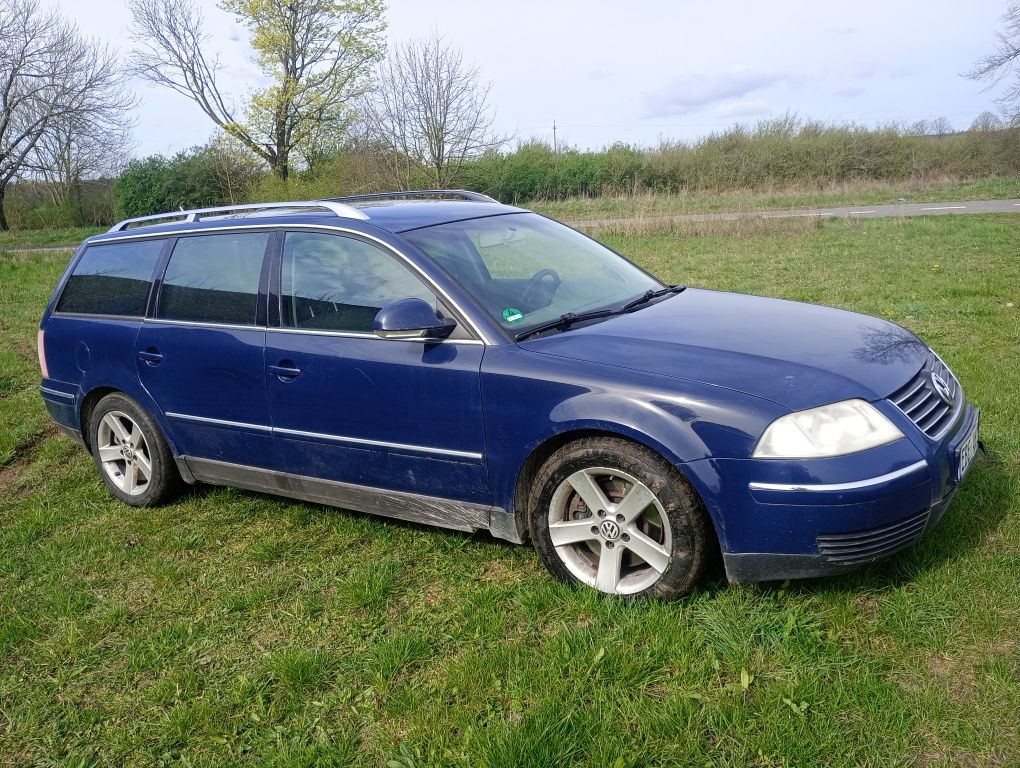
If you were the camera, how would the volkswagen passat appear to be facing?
facing the viewer and to the right of the viewer
